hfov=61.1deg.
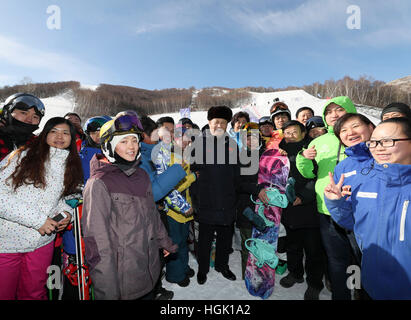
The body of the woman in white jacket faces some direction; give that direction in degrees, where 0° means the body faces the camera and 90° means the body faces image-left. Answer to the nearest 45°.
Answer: approximately 315°

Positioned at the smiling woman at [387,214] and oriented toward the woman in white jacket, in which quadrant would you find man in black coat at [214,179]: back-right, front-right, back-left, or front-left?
front-right

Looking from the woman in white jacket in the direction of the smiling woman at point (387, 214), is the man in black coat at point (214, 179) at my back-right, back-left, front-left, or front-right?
front-left

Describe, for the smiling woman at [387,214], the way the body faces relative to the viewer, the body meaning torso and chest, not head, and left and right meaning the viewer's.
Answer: facing the viewer and to the left of the viewer

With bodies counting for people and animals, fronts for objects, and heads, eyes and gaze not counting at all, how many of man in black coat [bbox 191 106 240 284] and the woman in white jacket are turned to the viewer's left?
0

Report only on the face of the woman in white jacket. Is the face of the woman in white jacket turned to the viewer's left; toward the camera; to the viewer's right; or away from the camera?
toward the camera

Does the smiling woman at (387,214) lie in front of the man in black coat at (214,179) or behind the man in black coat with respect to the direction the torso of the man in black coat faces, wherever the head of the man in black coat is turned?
in front

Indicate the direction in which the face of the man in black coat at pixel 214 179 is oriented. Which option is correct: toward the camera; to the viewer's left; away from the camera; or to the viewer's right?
toward the camera

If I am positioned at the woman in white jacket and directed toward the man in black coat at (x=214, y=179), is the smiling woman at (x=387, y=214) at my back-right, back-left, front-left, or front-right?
front-right

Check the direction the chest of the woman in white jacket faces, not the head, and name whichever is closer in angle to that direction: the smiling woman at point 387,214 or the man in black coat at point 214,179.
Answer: the smiling woman

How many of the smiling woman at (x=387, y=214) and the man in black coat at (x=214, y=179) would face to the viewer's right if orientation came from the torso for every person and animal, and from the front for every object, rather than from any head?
0

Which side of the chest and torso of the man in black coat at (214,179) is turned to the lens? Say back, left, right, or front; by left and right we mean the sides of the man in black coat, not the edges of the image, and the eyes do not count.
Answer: front

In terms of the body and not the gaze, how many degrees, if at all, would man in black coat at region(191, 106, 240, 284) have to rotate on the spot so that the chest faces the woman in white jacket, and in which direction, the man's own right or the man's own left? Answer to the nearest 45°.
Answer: approximately 45° to the man's own right
